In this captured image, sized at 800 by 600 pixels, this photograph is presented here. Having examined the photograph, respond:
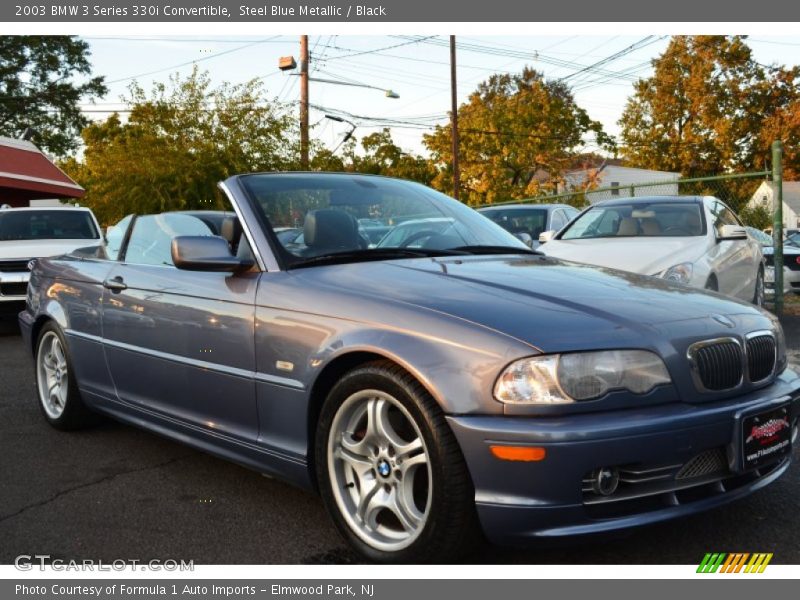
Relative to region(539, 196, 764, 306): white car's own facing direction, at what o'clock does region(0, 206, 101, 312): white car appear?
region(0, 206, 101, 312): white car is roughly at 2 o'clock from region(539, 196, 764, 306): white car.

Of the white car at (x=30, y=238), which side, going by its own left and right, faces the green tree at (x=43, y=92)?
back

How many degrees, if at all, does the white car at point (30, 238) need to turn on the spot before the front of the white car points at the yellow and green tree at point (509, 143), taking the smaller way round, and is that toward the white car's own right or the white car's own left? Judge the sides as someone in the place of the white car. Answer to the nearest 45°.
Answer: approximately 135° to the white car's own left

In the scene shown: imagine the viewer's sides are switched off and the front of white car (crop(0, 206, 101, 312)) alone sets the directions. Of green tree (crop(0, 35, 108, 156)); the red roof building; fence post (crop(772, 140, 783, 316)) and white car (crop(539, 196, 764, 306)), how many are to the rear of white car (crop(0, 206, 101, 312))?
2

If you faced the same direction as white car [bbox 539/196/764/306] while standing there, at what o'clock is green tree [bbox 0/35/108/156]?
The green tree is roughly at 3 o'clock from the white car.

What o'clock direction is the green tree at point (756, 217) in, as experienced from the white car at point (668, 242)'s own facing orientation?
The green tree is roughly at 5 o'clock from the white car.

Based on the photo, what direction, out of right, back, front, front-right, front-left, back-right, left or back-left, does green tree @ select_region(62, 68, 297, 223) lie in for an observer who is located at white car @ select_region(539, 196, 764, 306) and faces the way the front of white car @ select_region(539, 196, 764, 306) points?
right

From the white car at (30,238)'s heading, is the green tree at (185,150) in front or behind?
behind

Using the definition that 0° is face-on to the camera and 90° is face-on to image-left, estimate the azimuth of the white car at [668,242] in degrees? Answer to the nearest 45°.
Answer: approximately 45°
